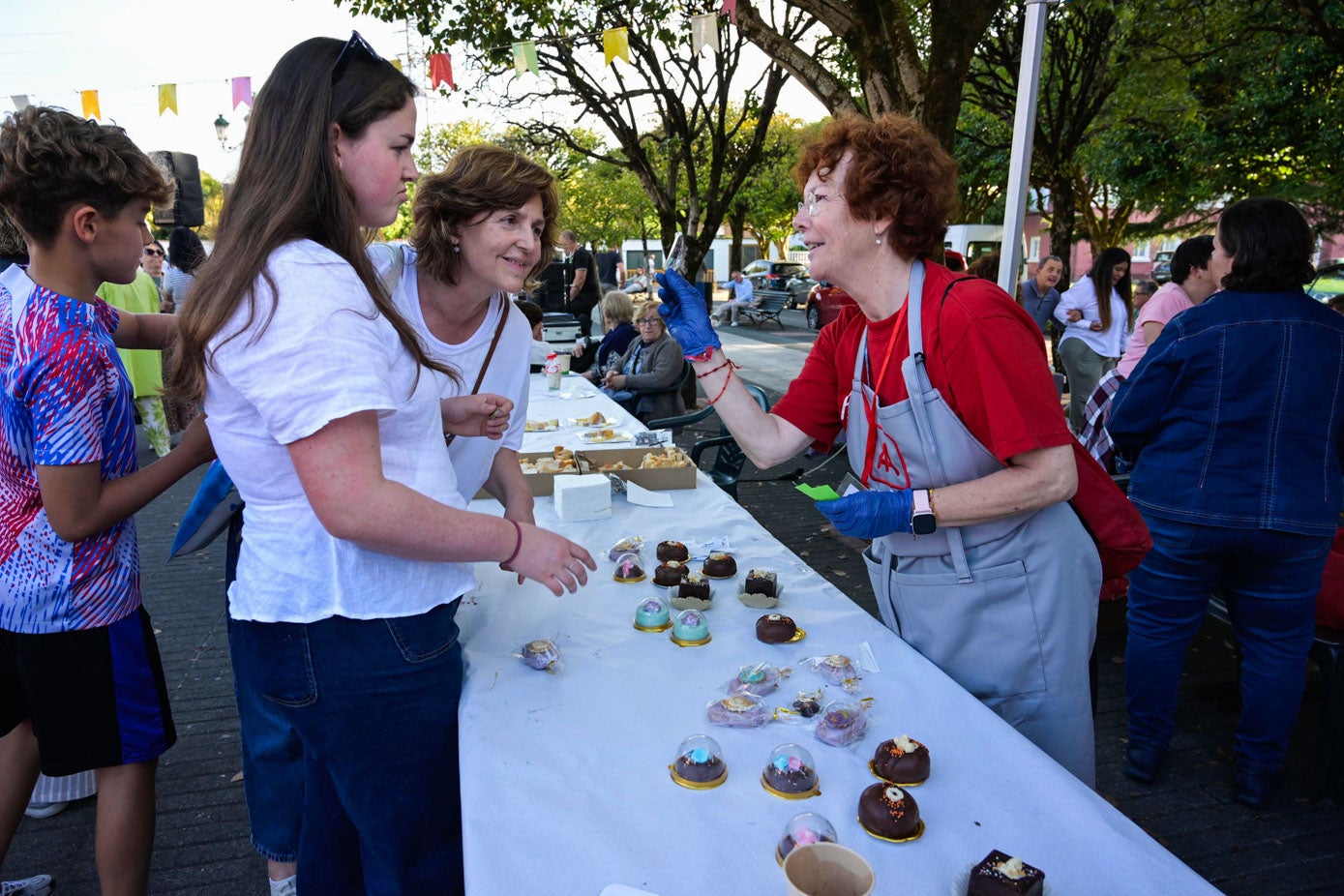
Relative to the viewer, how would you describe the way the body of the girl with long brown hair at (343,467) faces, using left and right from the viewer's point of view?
facing to the right of the viewer

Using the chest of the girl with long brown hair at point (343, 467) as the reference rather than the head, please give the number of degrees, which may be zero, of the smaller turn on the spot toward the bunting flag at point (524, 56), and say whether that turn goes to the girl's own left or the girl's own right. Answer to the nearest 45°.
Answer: approximately 90° to the girl's own left

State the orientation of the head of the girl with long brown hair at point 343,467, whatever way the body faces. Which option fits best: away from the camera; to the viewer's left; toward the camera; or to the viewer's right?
to the viewer's right

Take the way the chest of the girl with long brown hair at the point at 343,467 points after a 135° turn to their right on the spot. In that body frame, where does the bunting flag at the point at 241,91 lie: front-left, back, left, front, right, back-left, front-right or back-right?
back-right

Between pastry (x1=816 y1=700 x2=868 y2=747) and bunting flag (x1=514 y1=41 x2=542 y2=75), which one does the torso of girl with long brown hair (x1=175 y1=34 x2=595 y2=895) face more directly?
the pastry

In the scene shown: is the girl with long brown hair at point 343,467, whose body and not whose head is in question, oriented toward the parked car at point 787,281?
no

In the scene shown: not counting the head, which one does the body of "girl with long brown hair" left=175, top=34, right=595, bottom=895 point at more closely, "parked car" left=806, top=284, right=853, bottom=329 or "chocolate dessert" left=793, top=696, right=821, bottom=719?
the chocolate dessert

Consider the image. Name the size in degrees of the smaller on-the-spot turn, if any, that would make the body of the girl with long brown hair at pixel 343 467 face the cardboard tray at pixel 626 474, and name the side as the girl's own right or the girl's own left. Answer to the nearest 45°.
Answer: approximately 45° to the girl's own left

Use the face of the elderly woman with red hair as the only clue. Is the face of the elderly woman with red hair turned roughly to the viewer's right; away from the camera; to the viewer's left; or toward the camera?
to the viewer's left

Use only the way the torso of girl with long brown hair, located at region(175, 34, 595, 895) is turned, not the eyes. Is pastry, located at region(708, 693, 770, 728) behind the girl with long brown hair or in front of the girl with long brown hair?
in front

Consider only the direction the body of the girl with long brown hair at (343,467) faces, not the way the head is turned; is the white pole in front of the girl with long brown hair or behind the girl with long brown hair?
in front

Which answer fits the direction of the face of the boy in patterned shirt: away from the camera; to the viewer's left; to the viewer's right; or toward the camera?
to the viewer's right

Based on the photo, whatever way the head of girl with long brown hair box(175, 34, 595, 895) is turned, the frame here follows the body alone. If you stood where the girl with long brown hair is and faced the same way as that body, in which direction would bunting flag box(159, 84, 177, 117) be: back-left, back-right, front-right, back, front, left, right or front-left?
left

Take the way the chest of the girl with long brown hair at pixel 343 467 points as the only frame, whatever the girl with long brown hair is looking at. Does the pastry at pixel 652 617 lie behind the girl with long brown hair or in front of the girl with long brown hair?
in front
